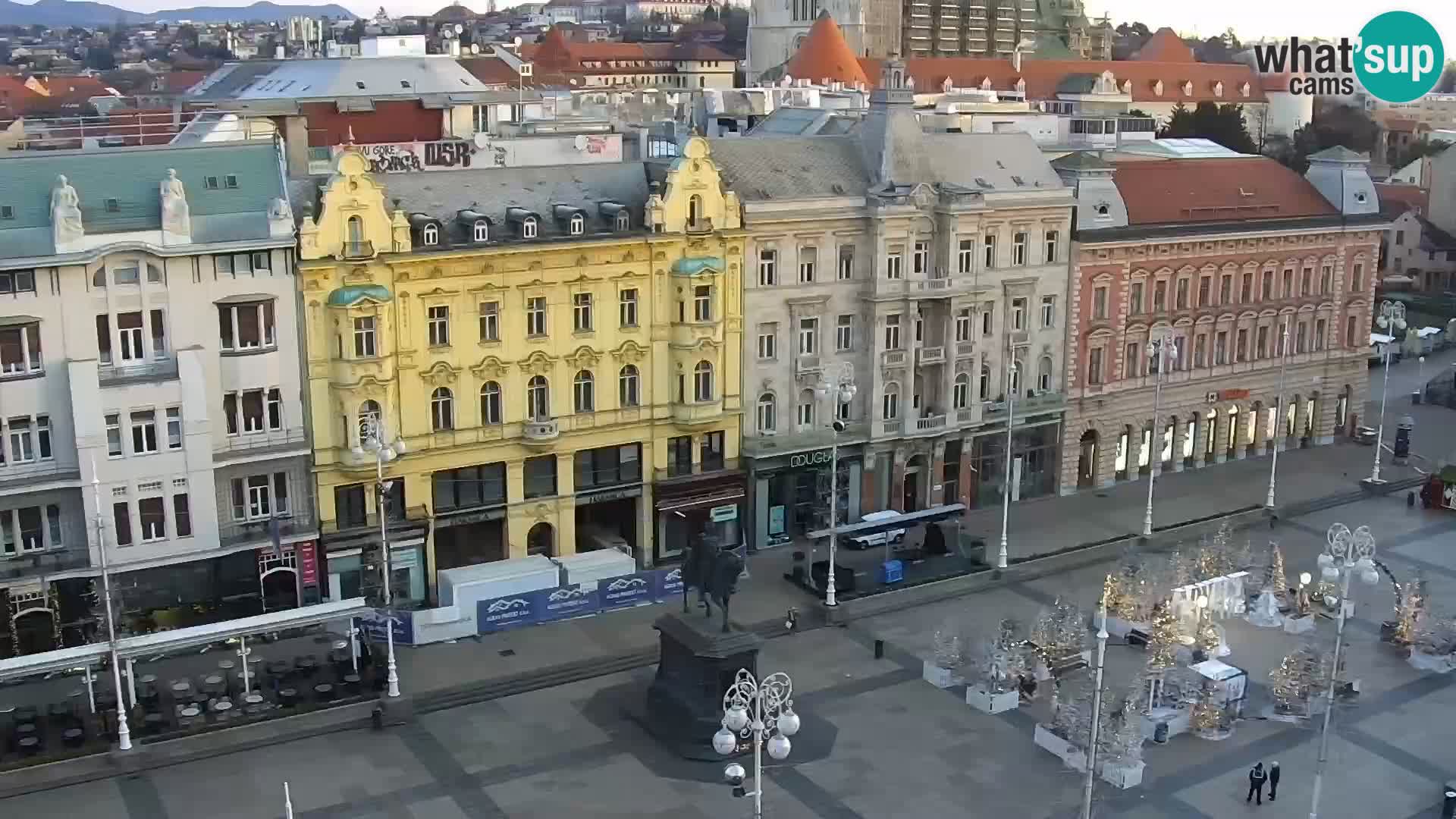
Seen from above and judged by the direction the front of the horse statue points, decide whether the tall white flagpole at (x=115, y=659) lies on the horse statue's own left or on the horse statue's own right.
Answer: on the horse statue's own right

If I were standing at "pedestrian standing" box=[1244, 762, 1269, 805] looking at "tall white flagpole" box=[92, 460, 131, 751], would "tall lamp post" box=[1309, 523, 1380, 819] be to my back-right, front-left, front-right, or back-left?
back-left

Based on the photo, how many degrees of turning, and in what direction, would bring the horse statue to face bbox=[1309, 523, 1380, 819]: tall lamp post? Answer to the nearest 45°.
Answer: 0° — it already faces it

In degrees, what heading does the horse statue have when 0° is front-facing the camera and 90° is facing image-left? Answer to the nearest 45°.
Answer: approximately 315°

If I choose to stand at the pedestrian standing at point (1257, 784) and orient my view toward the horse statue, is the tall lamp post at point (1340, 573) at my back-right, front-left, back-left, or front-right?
back-left

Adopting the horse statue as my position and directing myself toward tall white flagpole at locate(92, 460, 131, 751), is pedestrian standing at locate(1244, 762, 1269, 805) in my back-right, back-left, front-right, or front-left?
back-left

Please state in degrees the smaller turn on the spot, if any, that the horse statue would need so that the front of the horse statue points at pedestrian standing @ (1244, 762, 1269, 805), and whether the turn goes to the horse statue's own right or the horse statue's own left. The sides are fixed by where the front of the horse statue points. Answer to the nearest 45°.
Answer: approximately 45° to the horse statue's own left

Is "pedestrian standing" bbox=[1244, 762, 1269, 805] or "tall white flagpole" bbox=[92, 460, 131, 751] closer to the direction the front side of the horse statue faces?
the pedestrian standing
